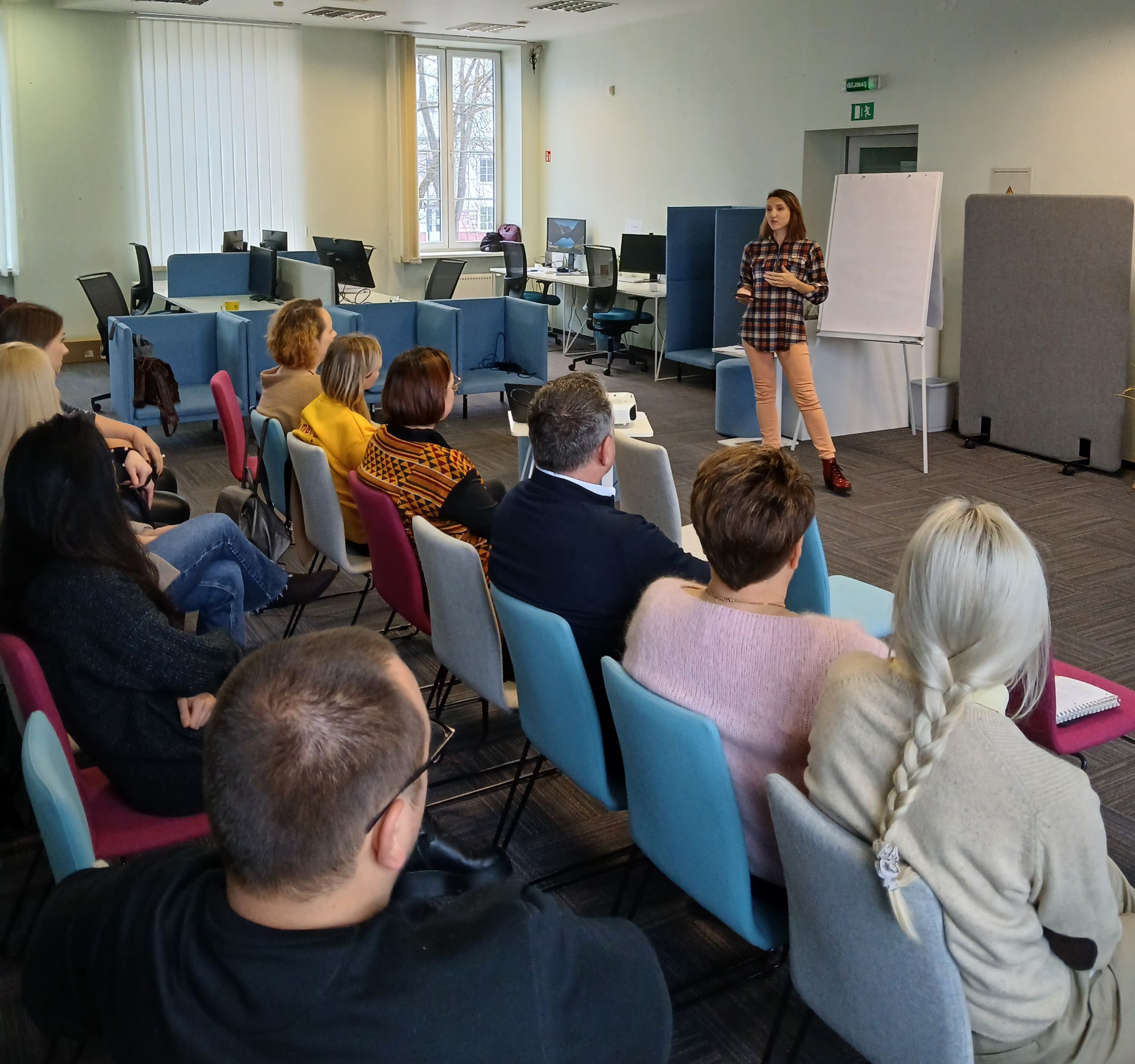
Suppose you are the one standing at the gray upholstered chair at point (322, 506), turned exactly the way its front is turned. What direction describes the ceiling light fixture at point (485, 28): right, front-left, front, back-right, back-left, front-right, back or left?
front-left

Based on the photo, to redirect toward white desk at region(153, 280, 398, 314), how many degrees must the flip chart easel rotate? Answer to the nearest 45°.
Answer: approximately 45° to its right

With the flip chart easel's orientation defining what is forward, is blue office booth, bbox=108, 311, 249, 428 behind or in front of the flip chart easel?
in front

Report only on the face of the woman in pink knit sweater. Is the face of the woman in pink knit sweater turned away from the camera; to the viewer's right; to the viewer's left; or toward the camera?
away from the camera

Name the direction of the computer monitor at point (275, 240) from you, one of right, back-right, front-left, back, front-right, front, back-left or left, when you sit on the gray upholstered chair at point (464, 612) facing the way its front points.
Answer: front-left

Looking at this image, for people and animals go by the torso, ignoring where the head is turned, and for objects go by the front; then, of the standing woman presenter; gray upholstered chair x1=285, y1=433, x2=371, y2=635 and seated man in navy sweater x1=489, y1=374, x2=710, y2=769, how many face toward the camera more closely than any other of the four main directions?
1

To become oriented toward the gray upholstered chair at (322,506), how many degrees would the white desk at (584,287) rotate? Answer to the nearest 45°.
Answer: approximately 45° to its left

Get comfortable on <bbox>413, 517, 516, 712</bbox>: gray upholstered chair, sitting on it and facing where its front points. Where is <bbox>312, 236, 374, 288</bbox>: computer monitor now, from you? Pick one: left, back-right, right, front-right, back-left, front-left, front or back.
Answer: front-left

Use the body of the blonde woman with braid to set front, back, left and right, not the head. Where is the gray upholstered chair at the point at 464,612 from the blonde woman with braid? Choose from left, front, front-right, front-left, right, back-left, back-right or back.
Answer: left

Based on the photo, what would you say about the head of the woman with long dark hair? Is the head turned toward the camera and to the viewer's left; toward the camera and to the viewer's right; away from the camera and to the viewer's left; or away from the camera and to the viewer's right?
away from the camera and to the viewer's right

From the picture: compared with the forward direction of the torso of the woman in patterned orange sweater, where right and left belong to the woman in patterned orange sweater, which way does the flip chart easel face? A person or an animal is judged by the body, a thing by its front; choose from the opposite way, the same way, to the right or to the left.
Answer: the opposite way

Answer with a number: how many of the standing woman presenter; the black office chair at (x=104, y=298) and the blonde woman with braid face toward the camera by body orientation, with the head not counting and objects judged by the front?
1

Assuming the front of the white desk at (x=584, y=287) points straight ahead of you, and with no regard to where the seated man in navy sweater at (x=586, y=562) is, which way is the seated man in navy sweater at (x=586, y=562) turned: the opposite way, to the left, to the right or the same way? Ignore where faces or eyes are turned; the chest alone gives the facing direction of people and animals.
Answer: the opposite way
